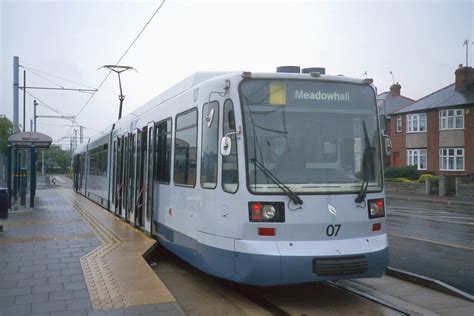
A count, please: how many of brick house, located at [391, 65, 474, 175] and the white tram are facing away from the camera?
0

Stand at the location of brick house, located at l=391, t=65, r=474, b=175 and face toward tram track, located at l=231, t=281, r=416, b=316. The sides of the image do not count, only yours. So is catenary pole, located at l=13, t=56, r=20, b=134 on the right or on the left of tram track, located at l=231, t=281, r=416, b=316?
right

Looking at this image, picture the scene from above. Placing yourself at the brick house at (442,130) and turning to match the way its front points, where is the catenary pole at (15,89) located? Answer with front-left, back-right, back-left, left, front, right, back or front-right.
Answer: front

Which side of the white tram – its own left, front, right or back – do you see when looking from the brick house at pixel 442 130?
left

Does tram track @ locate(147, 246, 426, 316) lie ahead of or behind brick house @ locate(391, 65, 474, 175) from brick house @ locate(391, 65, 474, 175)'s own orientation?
ahead

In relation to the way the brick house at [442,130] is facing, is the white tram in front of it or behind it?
in front

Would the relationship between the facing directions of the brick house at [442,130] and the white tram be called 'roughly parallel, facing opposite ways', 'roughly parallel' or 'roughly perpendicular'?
roughly perpendicular

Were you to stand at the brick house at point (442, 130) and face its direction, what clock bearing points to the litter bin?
The litter bin is roughly at 11 o'clock from the brick house.

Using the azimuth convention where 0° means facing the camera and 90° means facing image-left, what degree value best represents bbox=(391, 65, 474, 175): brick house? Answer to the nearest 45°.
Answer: approximately 45°

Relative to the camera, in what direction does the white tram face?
facing the viewer and to the right of the viewer
